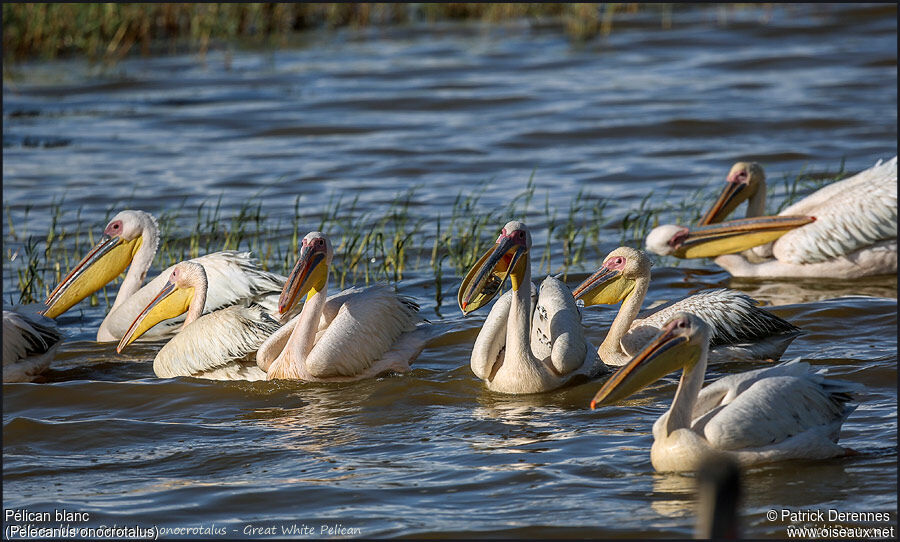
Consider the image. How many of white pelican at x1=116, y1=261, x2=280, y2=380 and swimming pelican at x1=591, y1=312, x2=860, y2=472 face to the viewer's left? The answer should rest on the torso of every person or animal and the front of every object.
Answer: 2

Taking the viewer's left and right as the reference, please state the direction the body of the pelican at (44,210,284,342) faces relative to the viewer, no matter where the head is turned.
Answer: facing to the left of the viewer

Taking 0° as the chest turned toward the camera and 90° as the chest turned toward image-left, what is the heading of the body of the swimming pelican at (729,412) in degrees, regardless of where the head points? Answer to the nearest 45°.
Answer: approximately 90°

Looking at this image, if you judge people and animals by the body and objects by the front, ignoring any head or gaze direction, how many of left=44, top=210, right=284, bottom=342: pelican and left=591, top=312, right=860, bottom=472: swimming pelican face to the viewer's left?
2

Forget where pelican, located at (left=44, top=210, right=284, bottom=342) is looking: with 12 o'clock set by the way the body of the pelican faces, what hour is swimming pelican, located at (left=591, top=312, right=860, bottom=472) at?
The swimming pelican is roughly at 8 o'clock from the pelican.

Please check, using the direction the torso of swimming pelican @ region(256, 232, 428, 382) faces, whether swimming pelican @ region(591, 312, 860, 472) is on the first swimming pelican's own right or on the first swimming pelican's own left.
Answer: on the first swimming pelican's own left

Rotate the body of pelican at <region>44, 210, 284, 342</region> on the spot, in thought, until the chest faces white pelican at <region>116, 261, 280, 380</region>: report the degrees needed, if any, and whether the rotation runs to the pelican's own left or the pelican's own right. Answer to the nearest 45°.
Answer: approximately 90° to the pelican's own left

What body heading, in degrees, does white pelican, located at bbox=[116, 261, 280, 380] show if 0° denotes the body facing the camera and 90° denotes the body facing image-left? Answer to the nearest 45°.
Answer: approximately 90°

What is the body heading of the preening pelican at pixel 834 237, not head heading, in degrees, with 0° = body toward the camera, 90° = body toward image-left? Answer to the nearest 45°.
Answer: approximately 90°
